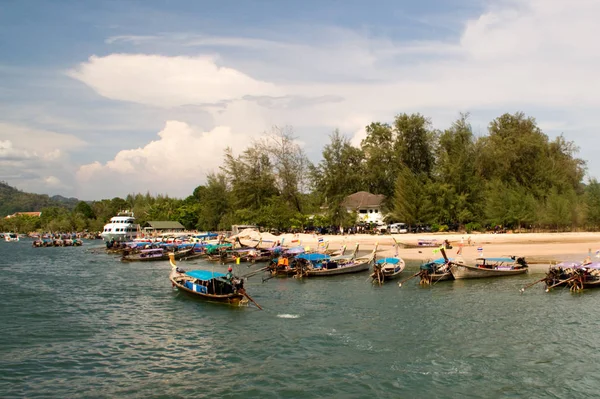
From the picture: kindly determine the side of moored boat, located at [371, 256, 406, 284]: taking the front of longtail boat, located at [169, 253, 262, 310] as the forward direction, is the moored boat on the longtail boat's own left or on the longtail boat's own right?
on the longtail boat's own right

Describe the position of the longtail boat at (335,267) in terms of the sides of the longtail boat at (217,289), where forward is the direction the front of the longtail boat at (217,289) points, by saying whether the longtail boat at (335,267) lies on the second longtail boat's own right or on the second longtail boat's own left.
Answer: on the second longtail boat's own right

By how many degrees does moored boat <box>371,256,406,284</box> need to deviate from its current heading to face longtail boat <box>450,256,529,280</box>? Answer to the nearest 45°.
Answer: approximately 45° to its right

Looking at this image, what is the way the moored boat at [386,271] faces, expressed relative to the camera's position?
facing away from the viewer and to the right of the viewer

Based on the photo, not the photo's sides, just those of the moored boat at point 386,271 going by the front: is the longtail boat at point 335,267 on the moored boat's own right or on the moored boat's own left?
on the moored boat's own left

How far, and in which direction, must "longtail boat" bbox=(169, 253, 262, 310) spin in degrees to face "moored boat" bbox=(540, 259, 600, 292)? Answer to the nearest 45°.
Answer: approximately 135° to its right

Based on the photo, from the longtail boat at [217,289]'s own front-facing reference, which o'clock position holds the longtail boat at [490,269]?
the longtail boat at [490,269] is roughly at 4 o'clock from the longtail boat at [217,289].

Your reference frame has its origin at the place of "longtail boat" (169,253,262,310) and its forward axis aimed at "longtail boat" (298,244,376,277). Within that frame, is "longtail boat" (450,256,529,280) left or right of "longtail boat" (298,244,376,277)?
right

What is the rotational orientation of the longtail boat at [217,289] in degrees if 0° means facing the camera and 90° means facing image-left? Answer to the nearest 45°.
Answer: approximately 135°

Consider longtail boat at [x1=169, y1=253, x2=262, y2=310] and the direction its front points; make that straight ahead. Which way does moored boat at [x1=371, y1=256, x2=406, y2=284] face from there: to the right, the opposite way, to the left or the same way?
to the right
